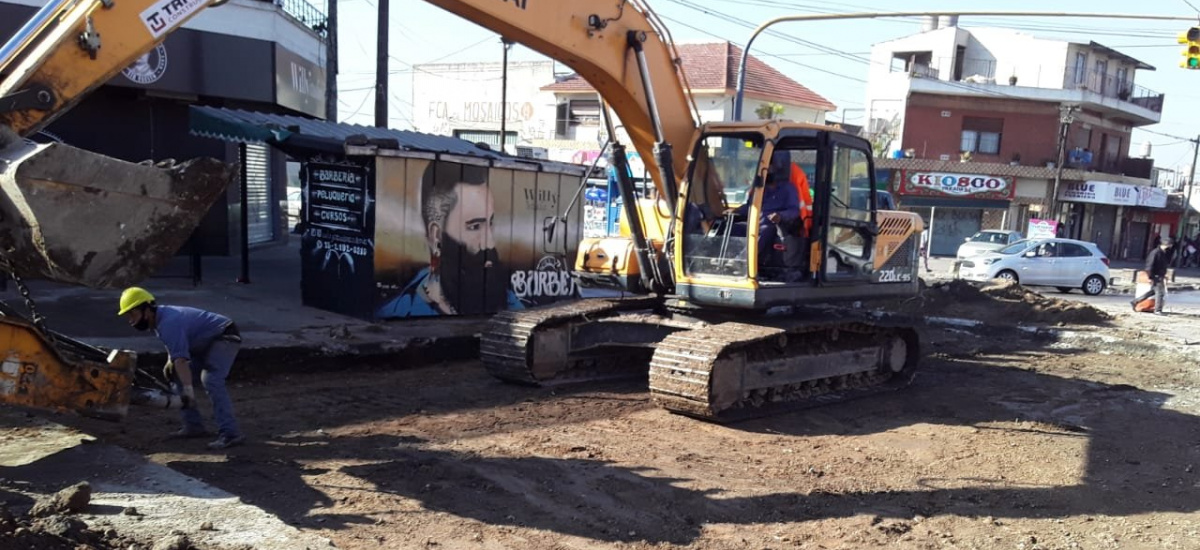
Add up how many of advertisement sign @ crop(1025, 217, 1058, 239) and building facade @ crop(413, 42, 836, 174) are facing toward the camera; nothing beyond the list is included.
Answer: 2

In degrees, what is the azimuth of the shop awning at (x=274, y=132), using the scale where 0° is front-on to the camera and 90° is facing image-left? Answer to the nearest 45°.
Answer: approximately 315°

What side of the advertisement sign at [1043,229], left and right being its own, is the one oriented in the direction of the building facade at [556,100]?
right

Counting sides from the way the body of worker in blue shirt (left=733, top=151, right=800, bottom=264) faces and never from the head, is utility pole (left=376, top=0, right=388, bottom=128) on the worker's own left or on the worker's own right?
on the worker's own right

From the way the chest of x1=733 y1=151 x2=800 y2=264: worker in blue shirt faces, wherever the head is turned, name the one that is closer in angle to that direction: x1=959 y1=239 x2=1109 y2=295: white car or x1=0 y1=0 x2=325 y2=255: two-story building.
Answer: the two-story building

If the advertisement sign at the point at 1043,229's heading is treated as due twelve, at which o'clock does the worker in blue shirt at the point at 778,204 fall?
The worker in blue shirt is roughly at 12 o'clock from the advertisement sign.

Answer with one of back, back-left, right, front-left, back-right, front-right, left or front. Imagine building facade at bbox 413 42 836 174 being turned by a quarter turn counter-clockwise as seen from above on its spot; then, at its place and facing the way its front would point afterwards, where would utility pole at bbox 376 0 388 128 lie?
right

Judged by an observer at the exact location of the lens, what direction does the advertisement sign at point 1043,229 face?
facing the viewer

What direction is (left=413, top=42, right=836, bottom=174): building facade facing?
toward the camera

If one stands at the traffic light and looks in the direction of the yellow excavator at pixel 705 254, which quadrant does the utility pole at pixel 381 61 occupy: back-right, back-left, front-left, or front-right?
front-right
